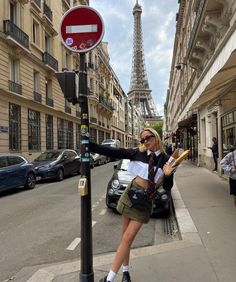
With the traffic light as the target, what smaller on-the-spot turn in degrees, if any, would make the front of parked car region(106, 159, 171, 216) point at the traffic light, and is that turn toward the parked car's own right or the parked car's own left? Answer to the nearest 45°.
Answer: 0° — it already faces it

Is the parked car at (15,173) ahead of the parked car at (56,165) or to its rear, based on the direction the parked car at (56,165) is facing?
ahead

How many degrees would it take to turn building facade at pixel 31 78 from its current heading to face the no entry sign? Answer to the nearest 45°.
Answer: approximately 45° to its right

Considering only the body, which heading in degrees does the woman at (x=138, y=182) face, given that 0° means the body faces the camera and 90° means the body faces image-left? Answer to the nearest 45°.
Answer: approximately 0°

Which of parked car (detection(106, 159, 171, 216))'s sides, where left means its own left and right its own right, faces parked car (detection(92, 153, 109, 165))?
back

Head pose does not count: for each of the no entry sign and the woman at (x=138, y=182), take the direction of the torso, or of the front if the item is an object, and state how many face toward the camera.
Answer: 2

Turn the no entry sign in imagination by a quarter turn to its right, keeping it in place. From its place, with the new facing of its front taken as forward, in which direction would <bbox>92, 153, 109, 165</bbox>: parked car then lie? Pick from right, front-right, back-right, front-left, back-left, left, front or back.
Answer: right

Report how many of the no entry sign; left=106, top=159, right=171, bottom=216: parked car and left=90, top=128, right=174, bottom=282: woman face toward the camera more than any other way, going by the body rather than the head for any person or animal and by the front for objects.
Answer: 3

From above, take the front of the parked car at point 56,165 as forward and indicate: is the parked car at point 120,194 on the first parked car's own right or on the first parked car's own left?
on the first parked car's own left

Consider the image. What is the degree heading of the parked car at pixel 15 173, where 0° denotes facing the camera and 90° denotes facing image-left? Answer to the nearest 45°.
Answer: approximately 45°

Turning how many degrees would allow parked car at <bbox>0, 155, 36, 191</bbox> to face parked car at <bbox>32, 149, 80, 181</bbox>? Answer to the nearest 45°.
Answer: approximately 180°
